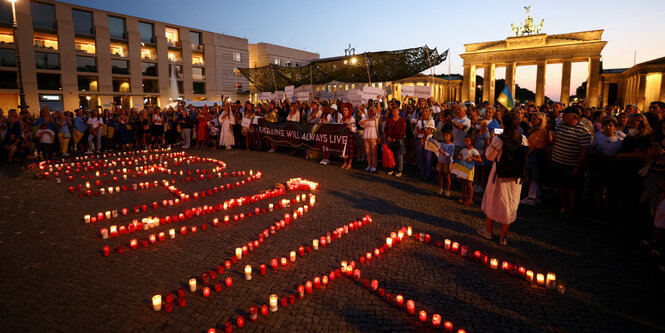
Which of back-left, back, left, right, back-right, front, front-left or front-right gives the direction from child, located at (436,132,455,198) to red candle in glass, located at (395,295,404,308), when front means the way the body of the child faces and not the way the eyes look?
front-left

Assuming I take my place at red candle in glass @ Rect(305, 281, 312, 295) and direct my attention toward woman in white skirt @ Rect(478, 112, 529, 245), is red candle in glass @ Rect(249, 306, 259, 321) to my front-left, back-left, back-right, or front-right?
back-right

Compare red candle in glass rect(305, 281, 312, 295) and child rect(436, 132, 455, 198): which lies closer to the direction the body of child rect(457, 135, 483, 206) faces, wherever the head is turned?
the red candle in glass

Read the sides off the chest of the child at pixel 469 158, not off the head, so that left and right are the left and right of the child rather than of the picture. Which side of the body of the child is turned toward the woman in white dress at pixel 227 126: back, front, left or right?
right

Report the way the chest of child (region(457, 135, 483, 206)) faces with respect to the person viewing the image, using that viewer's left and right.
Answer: facing the viewer and to the left of the viewer

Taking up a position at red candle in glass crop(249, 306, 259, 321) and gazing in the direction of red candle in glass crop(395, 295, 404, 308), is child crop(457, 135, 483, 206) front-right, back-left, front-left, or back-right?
front-left

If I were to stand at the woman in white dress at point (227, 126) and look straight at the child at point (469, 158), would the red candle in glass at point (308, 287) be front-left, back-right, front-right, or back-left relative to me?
front-right

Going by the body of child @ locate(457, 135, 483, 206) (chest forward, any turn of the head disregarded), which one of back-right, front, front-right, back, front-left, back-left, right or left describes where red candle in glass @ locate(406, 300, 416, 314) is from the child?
front-left

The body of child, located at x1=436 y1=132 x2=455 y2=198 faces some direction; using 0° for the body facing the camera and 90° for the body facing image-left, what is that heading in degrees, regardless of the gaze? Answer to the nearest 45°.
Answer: approximately 45°

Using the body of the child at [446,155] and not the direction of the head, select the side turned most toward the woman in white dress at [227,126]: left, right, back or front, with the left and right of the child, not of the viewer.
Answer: right

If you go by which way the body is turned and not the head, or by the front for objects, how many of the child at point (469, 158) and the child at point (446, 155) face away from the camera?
0

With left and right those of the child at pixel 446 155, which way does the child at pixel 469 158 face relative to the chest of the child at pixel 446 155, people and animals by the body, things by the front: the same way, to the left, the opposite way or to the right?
the same way

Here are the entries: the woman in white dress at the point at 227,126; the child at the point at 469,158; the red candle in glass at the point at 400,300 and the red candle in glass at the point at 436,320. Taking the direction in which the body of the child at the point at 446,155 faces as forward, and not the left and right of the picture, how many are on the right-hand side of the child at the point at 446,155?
1

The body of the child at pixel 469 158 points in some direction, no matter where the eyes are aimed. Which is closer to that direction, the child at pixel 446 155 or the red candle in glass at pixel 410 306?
the red candle in glass

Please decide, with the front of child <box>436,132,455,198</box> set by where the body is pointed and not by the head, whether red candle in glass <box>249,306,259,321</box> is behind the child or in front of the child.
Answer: in front

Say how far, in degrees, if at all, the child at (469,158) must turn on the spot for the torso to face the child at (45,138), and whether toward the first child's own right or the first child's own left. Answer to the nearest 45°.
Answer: approximately 45° to the first child's own right
